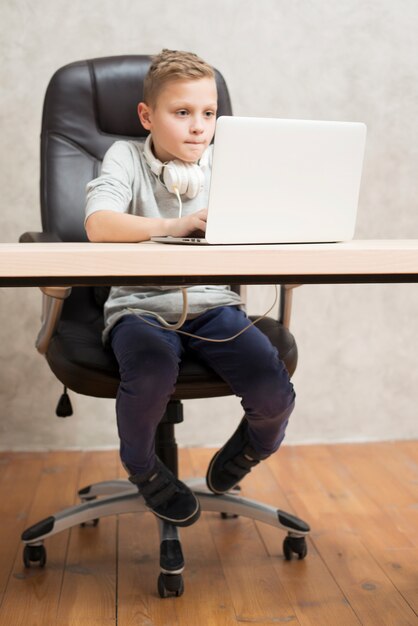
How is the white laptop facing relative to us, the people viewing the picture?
facing away from the viewer and to the left of the viewer

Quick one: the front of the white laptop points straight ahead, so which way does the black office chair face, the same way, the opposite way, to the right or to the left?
the opposite way

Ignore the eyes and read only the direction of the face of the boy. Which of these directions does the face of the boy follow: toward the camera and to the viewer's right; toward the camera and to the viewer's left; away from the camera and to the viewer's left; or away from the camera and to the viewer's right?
toward the camera and to the viewer's right

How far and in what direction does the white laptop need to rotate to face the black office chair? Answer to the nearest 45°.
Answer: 0° — it already faces it

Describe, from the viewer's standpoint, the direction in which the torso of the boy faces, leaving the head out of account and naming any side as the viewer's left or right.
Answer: facing the viewer and to the right of the viewer

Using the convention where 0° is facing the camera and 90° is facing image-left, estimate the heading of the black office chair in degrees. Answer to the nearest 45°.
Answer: approximately 315°

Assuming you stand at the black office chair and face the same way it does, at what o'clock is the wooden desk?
The wooden desk is roughly at 1 o'clock from the black office chair.

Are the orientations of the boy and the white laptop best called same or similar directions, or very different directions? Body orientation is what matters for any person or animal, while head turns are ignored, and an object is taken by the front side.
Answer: very different directions
